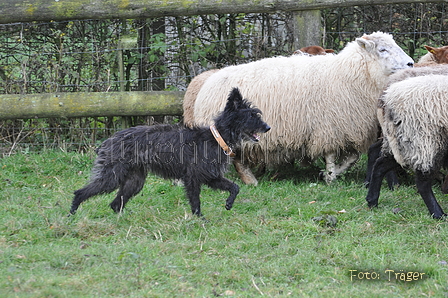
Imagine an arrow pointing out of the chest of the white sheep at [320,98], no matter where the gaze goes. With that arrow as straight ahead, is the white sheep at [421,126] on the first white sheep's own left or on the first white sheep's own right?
on the first white sheep's own right

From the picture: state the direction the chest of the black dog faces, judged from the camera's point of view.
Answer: to the viewer's right

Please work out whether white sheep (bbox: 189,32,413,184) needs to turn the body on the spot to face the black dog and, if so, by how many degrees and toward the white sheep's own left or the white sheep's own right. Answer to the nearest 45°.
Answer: approximately 135° to the white sheep's own right

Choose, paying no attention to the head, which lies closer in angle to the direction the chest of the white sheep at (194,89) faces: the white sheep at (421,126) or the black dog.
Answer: the white sheep

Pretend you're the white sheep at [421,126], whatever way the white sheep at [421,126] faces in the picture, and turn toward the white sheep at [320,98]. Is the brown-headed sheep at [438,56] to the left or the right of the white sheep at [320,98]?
right

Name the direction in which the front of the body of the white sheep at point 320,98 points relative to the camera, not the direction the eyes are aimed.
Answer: to the viewer's right

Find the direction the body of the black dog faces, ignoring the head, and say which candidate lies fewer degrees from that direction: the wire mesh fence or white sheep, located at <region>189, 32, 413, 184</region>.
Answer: the white sheep
